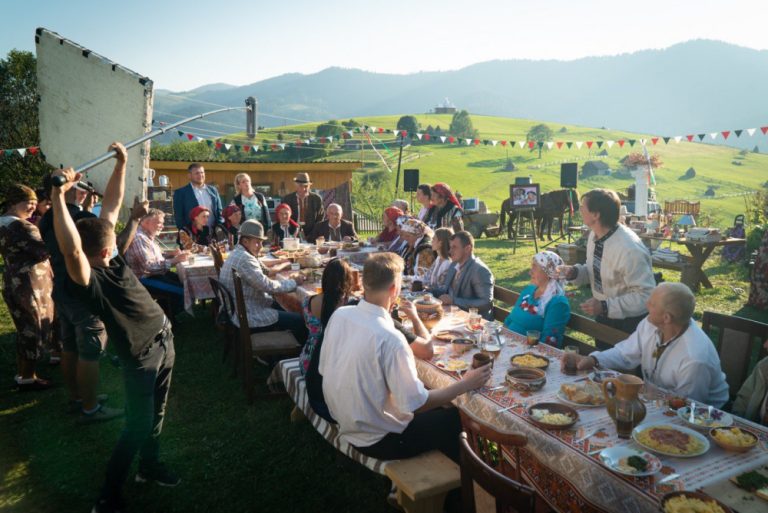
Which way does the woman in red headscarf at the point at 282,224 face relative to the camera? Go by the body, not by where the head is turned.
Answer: toward the camera

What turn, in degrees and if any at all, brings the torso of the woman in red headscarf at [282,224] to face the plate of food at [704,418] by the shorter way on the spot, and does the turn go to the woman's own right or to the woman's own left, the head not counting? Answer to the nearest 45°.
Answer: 0° — they already face it

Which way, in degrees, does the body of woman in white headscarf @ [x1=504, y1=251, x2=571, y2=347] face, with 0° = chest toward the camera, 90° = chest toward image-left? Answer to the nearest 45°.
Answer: approximately 45°

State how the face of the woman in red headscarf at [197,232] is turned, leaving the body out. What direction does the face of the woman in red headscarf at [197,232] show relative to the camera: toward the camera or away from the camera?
toward the camera

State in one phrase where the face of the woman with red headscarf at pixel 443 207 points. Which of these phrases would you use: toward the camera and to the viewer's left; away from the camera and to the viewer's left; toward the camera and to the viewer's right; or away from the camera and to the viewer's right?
toward the camera and to the viewer's left

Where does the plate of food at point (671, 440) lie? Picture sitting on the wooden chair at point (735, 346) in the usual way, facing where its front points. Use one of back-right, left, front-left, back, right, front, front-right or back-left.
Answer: front-left

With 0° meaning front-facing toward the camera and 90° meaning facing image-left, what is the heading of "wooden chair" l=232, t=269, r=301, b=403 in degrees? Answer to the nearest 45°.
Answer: approximately 270°

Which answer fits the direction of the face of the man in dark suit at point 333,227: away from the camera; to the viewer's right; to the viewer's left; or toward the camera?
toward the camera

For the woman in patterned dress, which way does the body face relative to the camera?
to the viewer's right

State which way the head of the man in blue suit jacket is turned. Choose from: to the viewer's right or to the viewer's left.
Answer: to the viewer's left

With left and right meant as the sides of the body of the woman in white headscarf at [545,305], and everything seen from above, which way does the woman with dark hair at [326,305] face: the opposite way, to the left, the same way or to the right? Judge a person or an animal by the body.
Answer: the opposite way

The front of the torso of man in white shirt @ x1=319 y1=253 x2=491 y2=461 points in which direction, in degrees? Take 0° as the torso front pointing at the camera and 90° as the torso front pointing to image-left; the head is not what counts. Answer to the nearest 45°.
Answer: approximately 225°

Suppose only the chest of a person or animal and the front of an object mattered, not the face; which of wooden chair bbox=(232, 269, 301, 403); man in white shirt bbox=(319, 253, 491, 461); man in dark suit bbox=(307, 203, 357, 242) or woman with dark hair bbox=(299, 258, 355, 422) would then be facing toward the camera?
the man in dark suit

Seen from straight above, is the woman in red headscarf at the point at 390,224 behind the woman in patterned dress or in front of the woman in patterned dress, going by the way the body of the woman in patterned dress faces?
in front
